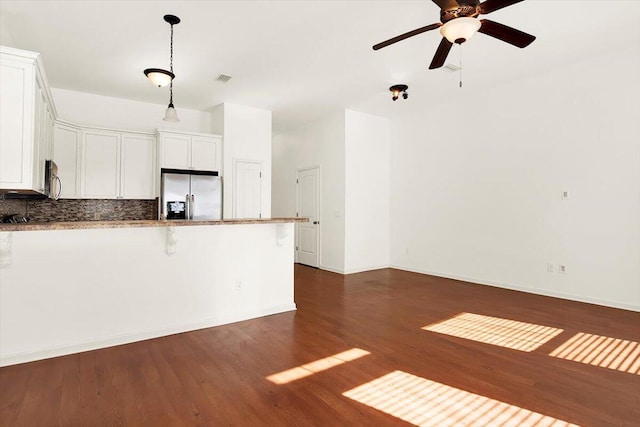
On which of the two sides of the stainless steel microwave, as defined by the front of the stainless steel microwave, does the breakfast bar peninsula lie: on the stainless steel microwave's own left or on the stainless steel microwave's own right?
on the stainless steel microwave's own right

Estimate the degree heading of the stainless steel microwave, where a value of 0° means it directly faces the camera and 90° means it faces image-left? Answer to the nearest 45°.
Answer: approximately 270°

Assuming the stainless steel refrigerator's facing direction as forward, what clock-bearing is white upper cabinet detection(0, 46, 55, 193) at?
The white upper cabinet is roughly at 1 o'clock from the stainless steel refrigerator.

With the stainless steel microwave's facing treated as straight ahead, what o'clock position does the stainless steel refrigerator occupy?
The stainless steel refrigerator is roughly at 12 o'clock from the stainless steel microwave.

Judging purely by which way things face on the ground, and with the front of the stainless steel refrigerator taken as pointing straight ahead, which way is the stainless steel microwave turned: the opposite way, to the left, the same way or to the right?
to the left

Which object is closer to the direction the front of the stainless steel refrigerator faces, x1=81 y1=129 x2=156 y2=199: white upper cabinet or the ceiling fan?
the ceiling fan

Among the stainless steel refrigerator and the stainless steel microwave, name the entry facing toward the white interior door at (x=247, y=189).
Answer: the stainless steel microwave

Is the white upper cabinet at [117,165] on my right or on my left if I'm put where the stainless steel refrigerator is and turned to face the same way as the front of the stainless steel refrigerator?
on my right

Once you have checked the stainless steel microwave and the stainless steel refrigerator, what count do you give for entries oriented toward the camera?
1

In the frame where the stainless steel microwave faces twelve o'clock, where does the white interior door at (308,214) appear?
The white interior door is roughly at 12 o'clock from the stainless steel microwave.

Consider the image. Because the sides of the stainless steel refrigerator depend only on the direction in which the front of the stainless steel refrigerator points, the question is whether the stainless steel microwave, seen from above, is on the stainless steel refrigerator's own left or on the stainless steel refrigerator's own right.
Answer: on the stainless steel refrigerator's own right
